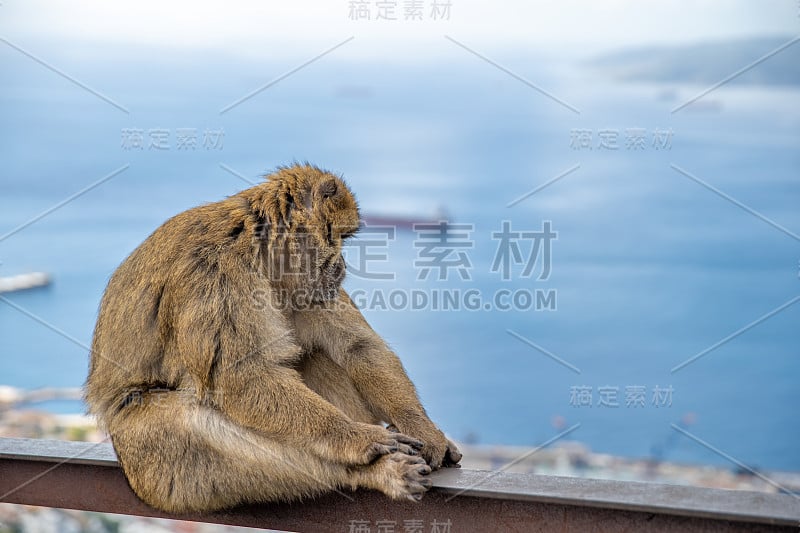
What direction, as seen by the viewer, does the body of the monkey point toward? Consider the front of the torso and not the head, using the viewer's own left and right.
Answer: facing to the right of the viewer
